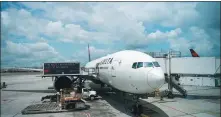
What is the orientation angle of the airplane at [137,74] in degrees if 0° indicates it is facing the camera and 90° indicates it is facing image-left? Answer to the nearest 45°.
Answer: approximately 315°
